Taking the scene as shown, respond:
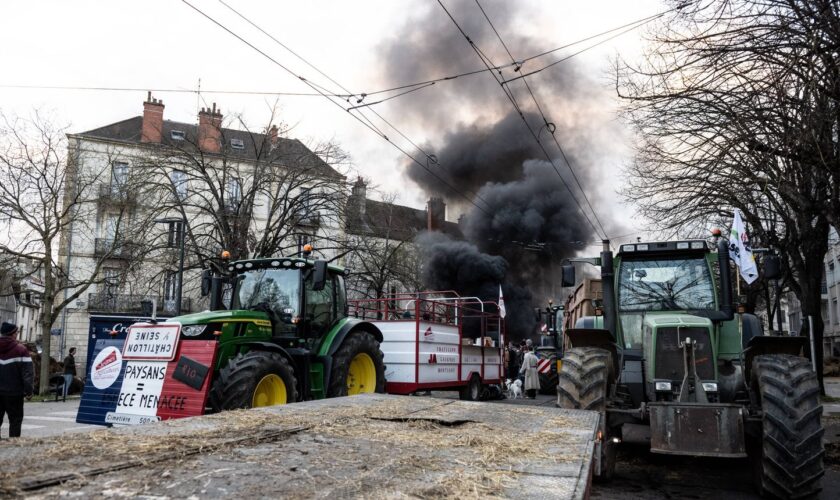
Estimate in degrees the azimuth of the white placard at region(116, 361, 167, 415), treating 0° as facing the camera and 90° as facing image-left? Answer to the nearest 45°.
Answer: approximately 0°

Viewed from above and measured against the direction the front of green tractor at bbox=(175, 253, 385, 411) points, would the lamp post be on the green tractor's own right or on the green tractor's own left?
on the green tractor's own right

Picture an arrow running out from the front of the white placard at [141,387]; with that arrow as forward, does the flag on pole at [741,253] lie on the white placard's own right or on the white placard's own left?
on the white placard's own left

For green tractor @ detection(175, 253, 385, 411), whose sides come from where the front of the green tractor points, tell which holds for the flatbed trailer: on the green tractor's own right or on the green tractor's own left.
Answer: on the green tractor's own left

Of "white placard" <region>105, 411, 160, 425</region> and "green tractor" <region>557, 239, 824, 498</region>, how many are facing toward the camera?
2

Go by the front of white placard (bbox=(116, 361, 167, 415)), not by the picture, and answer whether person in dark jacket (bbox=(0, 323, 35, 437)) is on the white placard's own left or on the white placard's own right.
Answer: on the white placard's own right

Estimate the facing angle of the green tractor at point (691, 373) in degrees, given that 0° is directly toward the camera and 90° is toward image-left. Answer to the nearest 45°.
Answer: approximately 0°

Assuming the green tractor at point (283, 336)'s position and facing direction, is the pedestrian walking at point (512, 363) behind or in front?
behind

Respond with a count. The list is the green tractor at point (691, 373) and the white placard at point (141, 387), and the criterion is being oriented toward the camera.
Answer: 2
